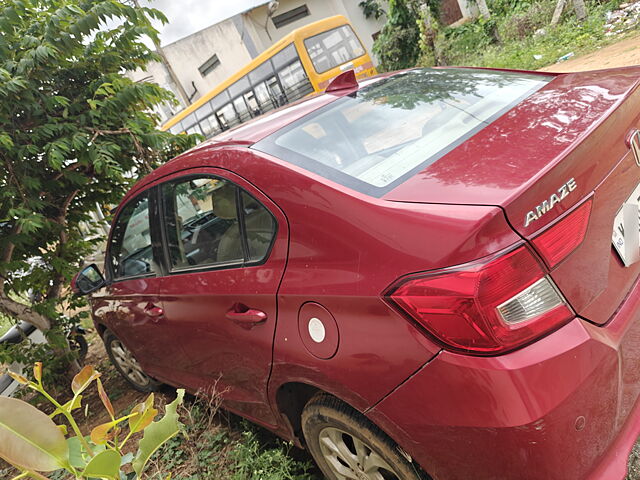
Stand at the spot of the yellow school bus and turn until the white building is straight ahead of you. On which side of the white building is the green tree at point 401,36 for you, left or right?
right

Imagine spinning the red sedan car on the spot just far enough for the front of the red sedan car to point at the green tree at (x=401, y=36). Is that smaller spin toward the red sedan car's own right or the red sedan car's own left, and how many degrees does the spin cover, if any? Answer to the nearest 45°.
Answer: approximately 45° to the red sedan car's own right

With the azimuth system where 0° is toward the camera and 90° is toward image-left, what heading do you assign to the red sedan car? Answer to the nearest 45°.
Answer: approximately 135°

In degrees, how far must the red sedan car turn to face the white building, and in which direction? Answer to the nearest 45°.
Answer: approximately 45° to its right

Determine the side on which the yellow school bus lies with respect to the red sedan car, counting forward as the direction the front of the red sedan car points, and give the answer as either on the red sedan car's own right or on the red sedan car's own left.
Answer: on the red sedan car's own right

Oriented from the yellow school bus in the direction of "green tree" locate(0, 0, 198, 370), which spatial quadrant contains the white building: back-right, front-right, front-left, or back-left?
back-right
